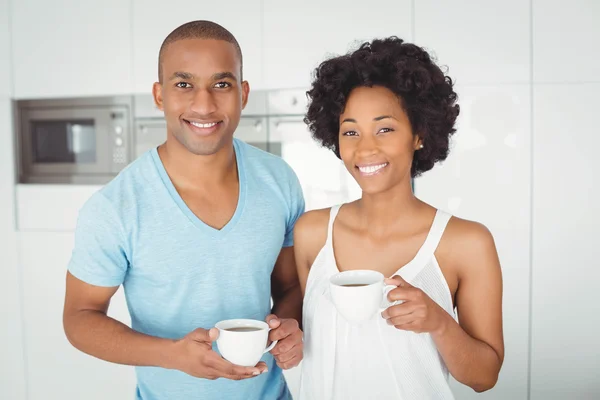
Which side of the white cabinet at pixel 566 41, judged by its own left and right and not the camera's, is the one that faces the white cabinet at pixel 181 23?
right

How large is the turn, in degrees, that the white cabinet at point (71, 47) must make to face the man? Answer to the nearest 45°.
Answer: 0° — it already faces them

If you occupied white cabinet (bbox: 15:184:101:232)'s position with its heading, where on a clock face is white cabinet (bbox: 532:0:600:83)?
white cabinet (bbox: 532:0:600:83) is roughly at 10 o'clock from white cabinet (bbox: 15:184:101:232).

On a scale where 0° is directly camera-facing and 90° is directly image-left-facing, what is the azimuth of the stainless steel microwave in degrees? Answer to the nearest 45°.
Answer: approximately 0°

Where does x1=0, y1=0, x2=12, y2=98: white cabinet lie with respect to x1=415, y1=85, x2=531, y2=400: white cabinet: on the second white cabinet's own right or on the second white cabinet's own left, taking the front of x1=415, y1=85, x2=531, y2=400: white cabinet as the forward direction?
on the second white cabinet's own right

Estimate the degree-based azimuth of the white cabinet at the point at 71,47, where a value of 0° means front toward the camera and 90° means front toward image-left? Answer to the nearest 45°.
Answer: approximately 0°

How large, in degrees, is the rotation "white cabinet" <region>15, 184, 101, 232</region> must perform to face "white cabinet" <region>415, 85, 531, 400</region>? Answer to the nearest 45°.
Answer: approximately 45° to its left
